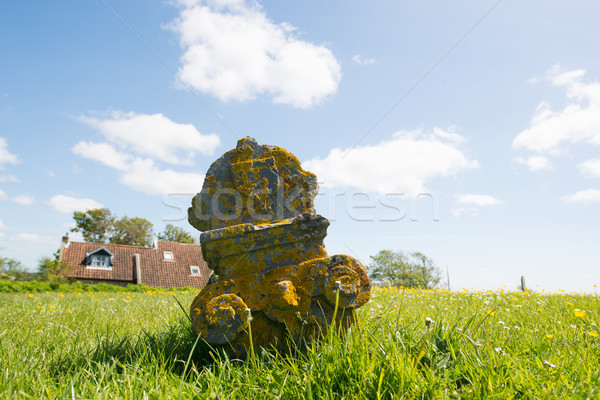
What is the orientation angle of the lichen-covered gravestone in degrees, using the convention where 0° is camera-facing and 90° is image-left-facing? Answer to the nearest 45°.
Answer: approximately 0°

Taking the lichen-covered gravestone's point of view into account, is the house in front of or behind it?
behind

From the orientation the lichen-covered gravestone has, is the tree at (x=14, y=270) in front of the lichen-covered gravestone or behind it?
behind

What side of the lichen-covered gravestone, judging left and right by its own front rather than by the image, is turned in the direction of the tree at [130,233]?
back
